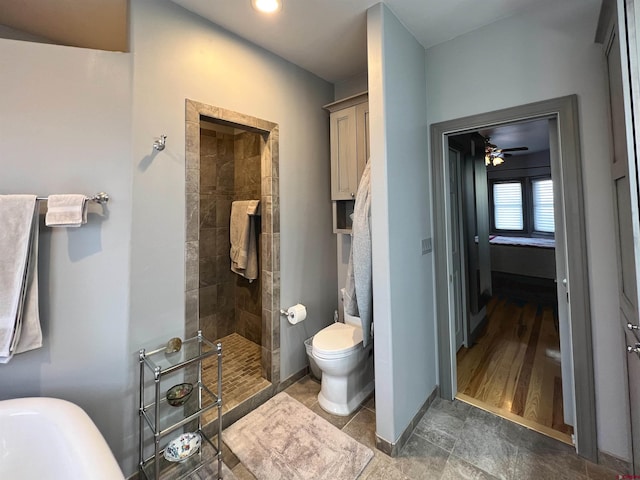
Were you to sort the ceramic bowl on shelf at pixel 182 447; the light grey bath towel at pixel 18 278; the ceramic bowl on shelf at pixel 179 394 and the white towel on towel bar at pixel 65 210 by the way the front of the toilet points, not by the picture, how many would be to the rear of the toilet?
0

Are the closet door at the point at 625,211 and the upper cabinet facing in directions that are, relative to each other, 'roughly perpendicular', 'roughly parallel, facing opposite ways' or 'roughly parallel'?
roughly perpendicular

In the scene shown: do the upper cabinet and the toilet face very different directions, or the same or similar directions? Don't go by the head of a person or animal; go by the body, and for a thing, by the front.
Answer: same or similar directions

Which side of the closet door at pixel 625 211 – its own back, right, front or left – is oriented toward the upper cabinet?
front

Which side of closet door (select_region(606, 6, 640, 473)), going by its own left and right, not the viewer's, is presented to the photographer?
left

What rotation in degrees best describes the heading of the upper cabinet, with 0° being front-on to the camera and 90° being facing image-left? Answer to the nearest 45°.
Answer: approximately 45°

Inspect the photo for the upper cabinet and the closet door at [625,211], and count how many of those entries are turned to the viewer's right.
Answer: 0

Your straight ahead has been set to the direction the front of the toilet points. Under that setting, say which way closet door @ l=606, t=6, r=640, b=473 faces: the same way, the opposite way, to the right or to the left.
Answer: to the right

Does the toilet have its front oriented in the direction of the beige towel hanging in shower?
no

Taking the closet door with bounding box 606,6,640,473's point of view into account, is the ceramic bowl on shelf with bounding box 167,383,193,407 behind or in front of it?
in front
